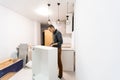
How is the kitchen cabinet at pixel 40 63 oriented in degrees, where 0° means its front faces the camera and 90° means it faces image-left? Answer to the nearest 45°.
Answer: approximately 45°

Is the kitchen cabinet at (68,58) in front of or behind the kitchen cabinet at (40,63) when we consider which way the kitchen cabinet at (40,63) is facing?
behind
